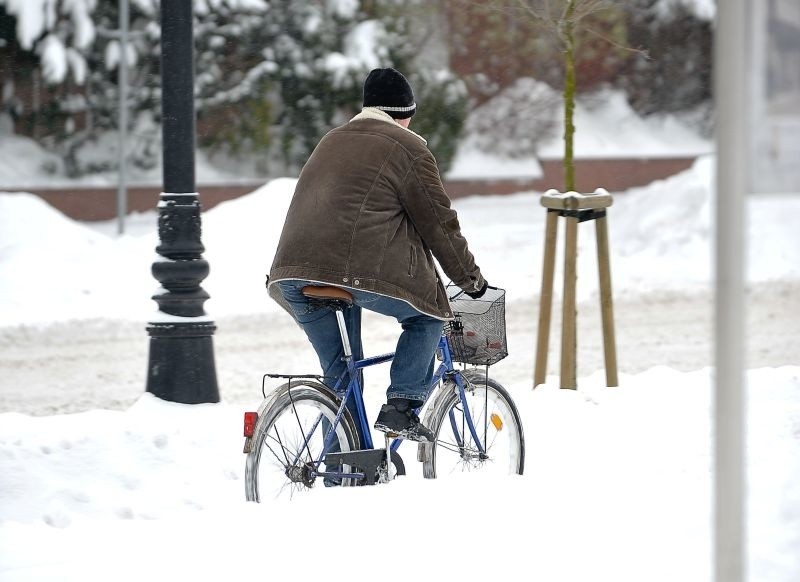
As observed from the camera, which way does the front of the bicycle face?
facing away from the viewer and to the right of the viewer

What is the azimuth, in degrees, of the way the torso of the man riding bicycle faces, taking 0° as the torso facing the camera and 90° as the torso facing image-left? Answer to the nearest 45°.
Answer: approximately 225°

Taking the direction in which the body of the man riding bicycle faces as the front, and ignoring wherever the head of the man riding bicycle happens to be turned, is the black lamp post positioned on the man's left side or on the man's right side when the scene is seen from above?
on the man's left side

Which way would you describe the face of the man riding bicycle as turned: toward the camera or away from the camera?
away from the camera

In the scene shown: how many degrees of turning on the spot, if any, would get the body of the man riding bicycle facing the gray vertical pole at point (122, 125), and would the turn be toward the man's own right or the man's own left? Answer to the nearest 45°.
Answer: approximately 45° to the man's own left

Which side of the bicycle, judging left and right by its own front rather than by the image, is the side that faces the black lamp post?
left
